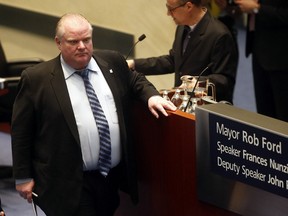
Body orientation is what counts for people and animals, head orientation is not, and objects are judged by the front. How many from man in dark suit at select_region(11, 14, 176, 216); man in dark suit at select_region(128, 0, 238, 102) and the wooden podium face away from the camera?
0

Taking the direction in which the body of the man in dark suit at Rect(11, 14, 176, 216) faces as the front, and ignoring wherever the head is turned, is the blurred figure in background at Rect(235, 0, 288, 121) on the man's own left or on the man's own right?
on the man's own left

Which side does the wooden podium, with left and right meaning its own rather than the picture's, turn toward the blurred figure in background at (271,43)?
back

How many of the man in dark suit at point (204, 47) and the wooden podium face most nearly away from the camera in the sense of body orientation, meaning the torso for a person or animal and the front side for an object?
0

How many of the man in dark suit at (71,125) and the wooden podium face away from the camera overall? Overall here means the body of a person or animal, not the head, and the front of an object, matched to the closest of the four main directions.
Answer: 0

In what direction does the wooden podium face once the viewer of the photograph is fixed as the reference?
facing the viewer and to the left of the viewer

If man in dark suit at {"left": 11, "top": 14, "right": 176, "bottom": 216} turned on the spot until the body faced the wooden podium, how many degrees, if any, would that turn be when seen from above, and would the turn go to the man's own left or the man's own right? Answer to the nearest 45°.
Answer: approximately 45° to the man's own left

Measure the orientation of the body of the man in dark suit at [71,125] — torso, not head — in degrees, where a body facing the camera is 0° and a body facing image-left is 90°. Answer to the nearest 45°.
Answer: approximately 315°
